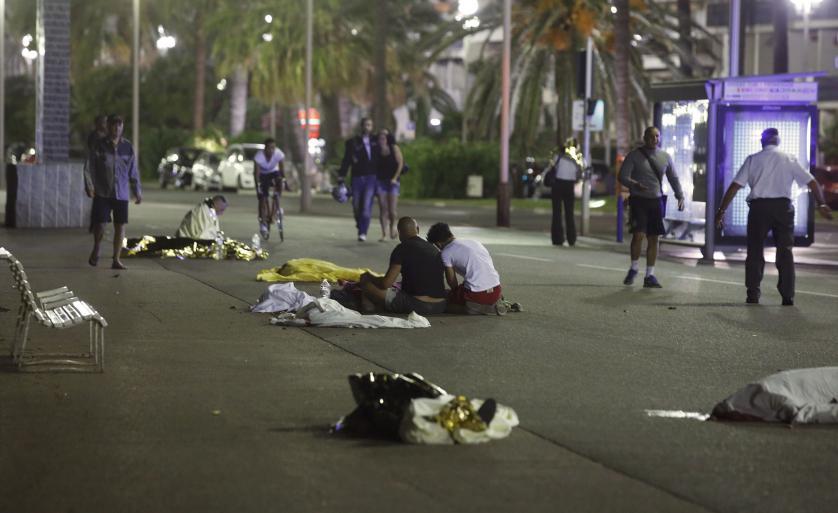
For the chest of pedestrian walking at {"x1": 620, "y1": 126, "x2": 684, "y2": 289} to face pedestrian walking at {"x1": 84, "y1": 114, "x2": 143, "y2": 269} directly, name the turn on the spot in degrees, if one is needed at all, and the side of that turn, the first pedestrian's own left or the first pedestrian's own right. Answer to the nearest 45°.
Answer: approximately 90° to the first pedestrian's own right

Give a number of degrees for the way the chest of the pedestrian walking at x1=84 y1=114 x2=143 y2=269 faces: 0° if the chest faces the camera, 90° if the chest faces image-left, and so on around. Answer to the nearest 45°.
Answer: approximately 0°

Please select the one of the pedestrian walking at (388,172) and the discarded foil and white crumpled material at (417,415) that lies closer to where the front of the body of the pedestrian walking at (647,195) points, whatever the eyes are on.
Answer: the discarded foil and white crumpled material

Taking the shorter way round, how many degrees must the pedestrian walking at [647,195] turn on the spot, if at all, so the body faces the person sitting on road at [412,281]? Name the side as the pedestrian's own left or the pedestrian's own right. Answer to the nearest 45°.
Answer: approximately 45° to the pedestrian's own right

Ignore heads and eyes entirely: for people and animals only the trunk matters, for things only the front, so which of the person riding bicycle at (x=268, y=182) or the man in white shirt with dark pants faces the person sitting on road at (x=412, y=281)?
the person riding bicycle

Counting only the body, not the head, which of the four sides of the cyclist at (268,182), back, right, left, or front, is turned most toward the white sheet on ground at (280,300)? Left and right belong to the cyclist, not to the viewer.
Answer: front

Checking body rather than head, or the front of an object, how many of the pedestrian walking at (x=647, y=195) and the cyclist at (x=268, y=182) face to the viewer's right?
0
